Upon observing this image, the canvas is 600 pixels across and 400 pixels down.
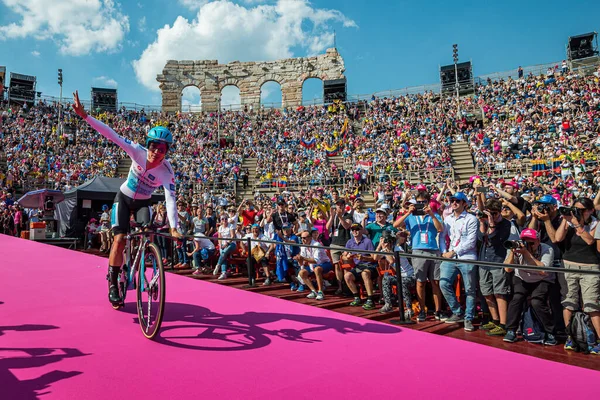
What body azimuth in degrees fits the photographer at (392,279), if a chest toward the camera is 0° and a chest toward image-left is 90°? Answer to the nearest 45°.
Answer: approximately 45°

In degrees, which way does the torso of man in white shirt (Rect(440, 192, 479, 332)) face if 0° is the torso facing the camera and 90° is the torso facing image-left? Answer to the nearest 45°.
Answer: approximately 45°

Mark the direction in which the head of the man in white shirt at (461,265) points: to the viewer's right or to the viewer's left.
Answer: to the viewer's left

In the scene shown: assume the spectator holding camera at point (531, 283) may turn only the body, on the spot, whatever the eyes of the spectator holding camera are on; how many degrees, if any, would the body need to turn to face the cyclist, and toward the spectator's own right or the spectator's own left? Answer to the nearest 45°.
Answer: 0° — they already face them

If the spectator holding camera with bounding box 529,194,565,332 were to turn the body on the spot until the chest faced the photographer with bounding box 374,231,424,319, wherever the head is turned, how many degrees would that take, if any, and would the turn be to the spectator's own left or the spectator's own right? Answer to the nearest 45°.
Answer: approximately 45° to the spectator's own right
